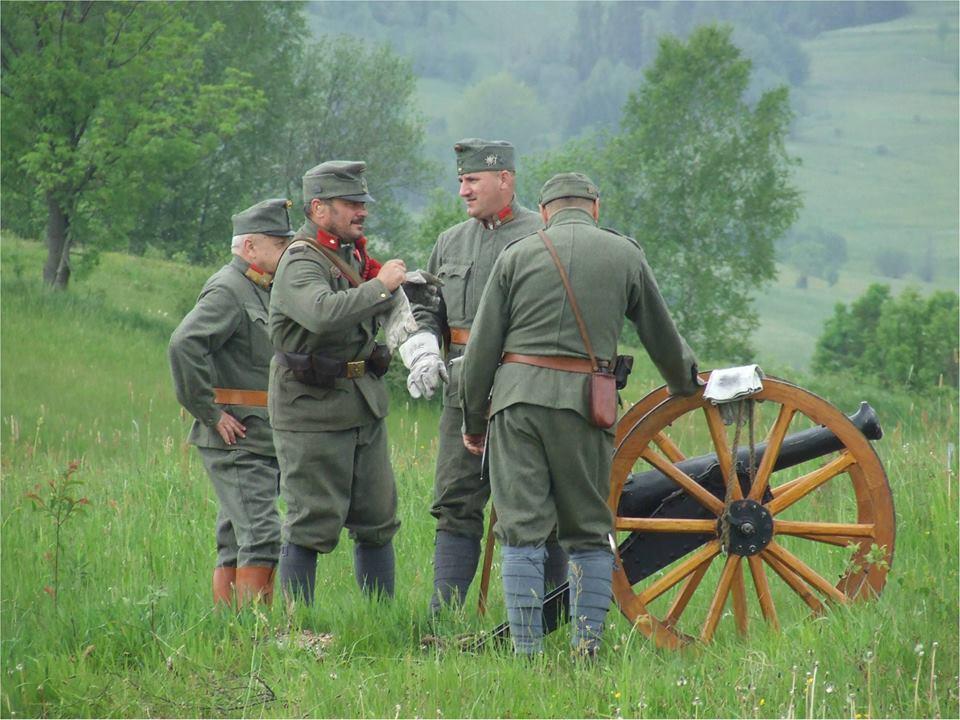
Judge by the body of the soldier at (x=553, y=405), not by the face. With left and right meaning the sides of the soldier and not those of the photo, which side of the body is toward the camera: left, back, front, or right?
back

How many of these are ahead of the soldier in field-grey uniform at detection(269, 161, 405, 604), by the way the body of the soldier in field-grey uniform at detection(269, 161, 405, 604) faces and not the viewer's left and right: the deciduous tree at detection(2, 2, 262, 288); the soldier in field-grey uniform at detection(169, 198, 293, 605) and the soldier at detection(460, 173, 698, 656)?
1

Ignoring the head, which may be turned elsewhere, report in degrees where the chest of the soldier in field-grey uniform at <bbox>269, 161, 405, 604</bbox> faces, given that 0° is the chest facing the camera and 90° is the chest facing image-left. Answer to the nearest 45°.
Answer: approximately 315°

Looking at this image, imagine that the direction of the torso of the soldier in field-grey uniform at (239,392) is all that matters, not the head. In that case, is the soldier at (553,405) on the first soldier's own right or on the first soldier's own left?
on the first soldier's own right

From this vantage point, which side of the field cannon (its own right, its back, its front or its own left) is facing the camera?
right

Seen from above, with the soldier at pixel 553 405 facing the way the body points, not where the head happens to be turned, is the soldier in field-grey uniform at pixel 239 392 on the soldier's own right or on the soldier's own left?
on the soldier's own left

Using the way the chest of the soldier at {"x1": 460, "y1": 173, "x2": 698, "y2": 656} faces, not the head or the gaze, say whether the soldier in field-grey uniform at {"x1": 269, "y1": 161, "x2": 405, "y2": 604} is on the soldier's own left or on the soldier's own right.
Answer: on the soldier's own left

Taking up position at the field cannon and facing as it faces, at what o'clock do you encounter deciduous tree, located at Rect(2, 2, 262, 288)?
The deciduous tree is roughly at 8 o'clock from the field cannon.

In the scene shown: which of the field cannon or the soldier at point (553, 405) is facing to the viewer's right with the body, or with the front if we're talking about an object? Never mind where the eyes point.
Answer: the field cannon

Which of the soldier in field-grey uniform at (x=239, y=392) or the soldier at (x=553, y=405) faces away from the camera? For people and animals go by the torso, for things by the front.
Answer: the soldier

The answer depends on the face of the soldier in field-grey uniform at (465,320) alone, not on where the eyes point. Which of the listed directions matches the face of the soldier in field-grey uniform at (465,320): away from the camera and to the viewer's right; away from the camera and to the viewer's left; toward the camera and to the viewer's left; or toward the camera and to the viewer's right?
toward the camera and to the viewer's left

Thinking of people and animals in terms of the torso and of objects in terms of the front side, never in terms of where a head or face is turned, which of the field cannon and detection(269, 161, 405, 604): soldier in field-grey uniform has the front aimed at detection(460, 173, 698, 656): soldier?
the soldier in field-grey uniform

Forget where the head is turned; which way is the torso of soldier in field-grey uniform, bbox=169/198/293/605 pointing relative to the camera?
to the viewer's right

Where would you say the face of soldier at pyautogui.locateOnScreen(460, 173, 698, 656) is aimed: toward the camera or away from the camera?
away from the camera
